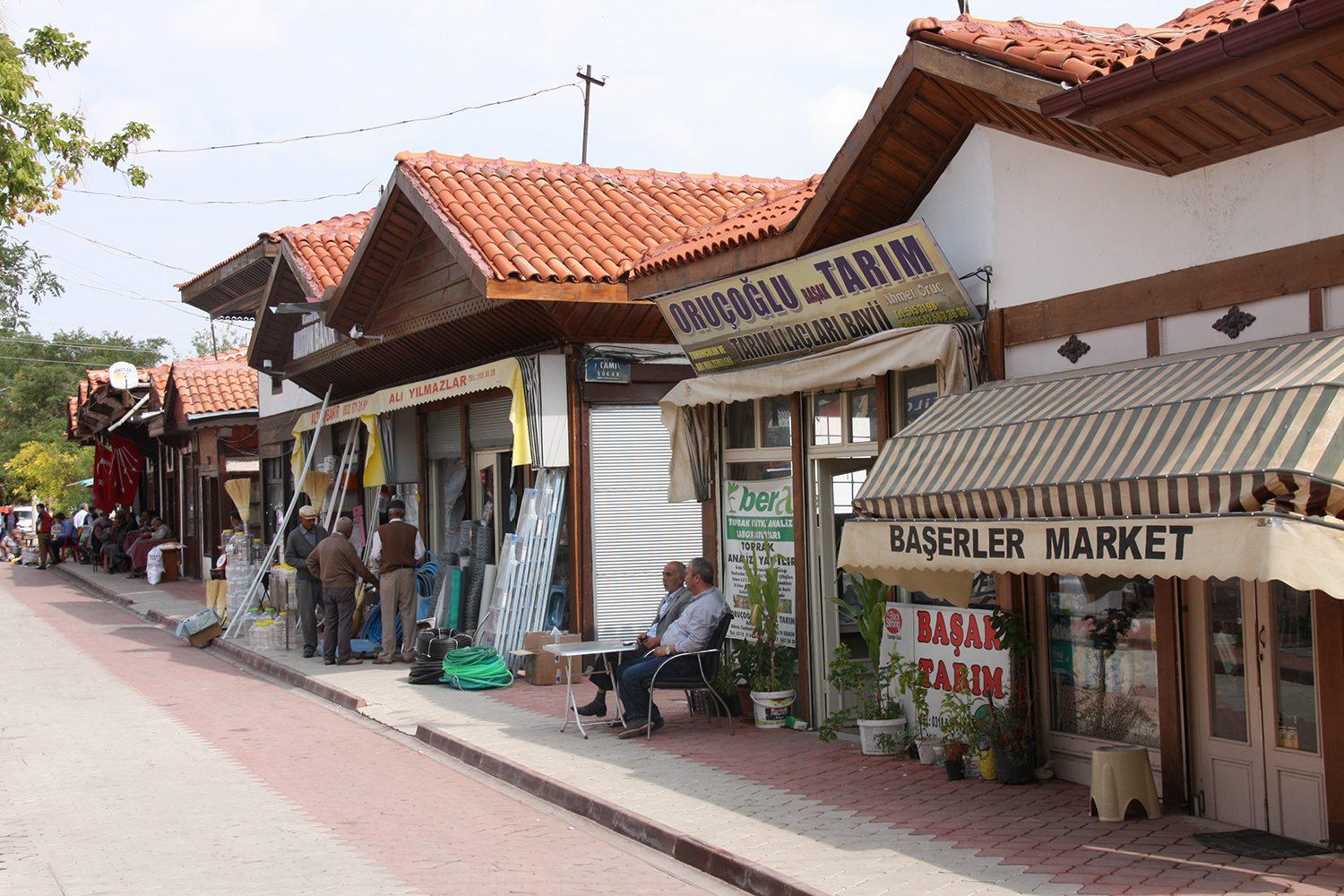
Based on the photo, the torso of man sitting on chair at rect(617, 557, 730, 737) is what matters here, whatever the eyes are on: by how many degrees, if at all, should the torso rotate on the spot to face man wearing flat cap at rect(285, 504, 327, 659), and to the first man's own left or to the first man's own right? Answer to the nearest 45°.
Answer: approximately 45° to the first man's own right

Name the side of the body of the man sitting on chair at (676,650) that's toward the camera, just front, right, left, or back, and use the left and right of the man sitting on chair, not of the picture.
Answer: left

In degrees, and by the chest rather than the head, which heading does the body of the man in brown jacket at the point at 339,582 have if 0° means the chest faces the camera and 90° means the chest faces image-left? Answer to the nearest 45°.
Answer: approximately 225°

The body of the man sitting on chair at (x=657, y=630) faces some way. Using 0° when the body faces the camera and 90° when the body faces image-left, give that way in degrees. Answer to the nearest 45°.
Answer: approximately 90°

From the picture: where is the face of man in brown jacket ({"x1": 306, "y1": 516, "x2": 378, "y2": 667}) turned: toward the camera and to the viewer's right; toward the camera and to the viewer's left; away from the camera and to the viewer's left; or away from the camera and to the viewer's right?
away from the camera and to the viewer's right

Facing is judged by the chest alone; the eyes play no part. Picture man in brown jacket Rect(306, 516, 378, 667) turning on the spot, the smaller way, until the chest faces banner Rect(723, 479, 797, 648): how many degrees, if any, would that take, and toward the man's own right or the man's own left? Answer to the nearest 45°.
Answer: approximately 90° to the man's own right

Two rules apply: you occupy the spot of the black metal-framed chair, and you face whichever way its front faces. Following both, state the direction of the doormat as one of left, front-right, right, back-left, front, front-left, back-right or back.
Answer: back-left

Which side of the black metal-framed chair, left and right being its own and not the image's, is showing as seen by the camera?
left

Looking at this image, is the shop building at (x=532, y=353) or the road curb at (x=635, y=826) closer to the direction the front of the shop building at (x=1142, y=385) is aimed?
the road curb
